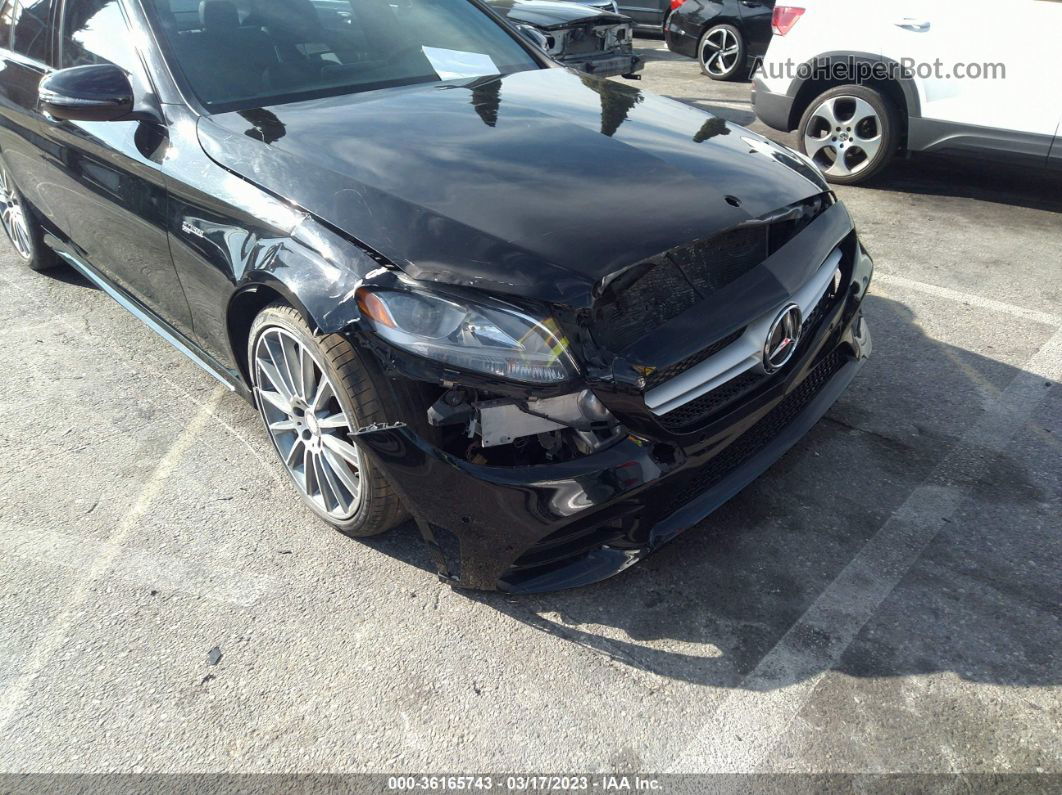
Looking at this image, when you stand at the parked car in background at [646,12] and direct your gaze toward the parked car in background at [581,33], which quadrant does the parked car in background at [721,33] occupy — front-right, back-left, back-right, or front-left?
front-left

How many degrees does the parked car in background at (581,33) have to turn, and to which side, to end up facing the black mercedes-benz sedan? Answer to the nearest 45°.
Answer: approximately 45° to its right

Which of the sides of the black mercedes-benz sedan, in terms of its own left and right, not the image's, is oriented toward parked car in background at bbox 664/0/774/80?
left

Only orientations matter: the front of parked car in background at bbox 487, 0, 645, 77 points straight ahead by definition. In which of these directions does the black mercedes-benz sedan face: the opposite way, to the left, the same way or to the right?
the same way

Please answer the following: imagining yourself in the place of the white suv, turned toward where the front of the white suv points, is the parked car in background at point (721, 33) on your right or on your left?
on your left

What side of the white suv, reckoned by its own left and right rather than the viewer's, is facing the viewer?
right

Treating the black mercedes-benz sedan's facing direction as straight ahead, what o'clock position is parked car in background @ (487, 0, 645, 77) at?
The parked car in background is roughly at 8 o'clock from the black mercedes-benz sedan.

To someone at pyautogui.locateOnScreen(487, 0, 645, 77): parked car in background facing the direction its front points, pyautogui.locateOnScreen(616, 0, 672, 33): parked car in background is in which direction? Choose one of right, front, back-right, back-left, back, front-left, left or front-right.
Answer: back-left

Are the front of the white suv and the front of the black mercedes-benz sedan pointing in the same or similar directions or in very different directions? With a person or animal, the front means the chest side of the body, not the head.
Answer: same or similar directions

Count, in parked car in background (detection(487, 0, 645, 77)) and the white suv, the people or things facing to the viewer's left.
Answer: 0

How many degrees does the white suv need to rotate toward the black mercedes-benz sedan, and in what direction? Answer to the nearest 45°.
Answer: approximately 90° to its right

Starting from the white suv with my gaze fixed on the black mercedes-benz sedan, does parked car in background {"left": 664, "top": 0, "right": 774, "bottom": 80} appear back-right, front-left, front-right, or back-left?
back-right

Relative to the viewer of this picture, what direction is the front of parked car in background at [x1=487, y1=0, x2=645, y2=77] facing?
facing the viewer and to the right of the viewer
